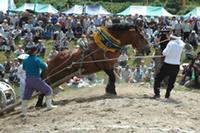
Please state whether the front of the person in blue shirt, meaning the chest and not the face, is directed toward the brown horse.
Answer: yes

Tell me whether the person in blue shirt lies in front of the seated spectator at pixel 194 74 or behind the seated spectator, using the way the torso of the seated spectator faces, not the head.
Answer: in front

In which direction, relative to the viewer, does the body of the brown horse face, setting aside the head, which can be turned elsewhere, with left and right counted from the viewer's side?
facing to the right of the viewer

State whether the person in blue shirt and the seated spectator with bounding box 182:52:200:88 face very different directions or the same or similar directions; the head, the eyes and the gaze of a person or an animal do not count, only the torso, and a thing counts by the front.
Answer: very different directions

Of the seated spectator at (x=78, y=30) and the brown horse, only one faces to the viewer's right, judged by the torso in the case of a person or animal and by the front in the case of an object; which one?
the brown horse

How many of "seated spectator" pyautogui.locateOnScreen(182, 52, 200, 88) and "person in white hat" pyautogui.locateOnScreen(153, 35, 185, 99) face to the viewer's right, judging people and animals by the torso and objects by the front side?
0

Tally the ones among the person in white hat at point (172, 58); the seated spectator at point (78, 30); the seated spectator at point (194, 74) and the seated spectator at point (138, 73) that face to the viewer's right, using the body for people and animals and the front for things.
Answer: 0

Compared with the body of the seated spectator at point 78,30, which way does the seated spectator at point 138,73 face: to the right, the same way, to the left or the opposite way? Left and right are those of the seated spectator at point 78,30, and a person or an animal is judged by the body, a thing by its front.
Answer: the same way

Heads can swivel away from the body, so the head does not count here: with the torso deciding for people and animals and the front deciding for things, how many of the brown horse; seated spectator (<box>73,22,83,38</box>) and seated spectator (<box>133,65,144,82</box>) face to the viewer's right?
1

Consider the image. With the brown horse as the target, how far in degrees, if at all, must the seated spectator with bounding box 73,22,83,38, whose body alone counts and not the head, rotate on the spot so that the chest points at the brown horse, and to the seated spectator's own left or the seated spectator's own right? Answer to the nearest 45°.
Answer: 0° — they already face it

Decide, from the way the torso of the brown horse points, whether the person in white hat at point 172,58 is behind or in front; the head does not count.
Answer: in front

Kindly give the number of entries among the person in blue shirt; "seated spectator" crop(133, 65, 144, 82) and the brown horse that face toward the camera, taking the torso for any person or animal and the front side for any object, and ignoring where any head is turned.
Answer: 1

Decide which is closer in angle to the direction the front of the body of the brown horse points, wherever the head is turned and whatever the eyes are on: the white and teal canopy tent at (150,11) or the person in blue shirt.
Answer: the white and teal canopy tent

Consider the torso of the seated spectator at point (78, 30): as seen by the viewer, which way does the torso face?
toward the camera

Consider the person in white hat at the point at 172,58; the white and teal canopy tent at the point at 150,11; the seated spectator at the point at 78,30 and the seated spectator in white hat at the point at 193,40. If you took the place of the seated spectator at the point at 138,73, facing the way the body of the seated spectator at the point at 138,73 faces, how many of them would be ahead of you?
1

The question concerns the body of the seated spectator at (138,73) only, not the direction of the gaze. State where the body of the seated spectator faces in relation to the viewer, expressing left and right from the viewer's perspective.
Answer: facing the viewer

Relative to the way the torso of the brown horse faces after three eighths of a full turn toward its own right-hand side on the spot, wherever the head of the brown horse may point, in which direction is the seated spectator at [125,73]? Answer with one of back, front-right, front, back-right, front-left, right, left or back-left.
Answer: back-right
